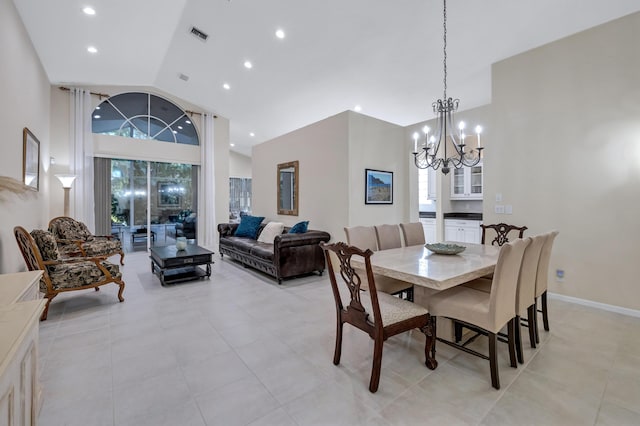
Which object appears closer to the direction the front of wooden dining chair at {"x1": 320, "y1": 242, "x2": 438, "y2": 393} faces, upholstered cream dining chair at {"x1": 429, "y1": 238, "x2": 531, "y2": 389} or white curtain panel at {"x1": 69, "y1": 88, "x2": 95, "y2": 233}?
the upholstered cream dining chair

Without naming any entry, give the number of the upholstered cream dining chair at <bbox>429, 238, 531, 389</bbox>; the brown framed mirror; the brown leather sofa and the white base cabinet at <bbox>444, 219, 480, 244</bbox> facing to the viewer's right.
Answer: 0

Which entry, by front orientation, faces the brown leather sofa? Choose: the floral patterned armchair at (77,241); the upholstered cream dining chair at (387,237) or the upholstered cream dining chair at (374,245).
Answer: the floral patterned armchair

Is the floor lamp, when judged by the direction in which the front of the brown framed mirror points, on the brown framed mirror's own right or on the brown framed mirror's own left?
on the brown framed mirror's own right

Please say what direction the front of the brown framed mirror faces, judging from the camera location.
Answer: facing the viewer and to the left of the viewer

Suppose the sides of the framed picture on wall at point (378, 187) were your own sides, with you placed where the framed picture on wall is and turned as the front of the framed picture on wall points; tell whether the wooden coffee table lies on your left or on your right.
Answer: on your right

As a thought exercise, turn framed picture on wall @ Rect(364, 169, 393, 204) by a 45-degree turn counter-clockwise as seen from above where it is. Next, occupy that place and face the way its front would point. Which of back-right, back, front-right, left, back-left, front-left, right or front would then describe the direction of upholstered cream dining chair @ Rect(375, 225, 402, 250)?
right

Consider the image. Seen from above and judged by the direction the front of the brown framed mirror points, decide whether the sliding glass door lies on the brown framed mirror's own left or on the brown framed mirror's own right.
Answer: on the brown framed mirror's own right

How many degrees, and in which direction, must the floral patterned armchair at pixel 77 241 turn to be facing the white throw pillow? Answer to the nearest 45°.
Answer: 0° — it already faces it

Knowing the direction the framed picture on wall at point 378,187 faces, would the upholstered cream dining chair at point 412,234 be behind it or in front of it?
in front

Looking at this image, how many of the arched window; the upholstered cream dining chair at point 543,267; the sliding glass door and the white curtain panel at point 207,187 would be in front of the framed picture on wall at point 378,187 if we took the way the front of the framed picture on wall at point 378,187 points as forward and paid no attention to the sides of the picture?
1

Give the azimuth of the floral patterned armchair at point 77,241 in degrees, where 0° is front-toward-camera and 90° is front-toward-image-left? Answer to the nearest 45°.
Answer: approximately 315°

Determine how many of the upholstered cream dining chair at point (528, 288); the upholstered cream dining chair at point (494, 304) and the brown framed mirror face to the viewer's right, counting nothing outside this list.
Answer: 0

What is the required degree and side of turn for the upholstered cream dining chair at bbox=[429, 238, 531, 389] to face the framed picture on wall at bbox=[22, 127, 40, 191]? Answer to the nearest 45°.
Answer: approximately 45° to its left

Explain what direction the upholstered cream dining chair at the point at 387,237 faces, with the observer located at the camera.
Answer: facing the viewer and to the right of the viewer

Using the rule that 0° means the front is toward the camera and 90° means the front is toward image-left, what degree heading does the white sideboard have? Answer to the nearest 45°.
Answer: approximately 270°
